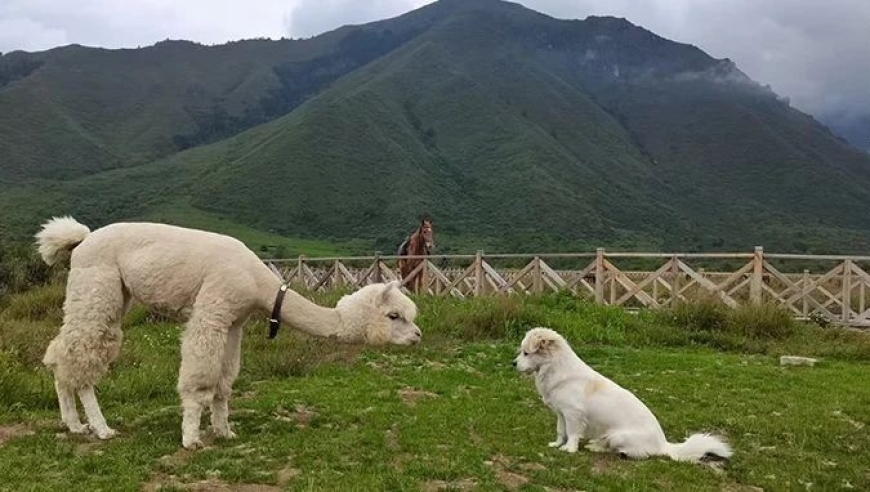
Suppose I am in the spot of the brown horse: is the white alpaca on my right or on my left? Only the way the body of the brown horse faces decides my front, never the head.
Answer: on my right

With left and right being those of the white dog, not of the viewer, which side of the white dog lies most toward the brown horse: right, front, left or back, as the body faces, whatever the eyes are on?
right

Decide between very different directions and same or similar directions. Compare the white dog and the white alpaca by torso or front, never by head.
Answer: very different directions

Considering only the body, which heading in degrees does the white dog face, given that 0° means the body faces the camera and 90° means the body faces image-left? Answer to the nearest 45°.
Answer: approximately 90°

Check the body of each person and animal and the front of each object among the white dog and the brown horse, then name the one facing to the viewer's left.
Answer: the white dog

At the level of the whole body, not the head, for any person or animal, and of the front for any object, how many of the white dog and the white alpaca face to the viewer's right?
1

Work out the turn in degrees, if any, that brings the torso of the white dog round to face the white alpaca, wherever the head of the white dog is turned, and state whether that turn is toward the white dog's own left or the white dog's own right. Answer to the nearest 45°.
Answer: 0° — it already faces it

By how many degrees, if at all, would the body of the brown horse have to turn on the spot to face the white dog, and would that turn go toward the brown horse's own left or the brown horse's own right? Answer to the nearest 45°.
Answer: approximately 45° to the brown horse's own right

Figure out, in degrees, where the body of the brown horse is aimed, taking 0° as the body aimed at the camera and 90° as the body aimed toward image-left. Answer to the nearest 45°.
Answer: approximately 315°

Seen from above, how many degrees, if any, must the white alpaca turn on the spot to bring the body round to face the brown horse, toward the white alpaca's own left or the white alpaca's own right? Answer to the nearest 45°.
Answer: approximately 90° to the white alpaca's own left

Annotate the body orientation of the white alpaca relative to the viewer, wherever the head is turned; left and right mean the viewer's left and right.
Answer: facing to the right of the viewer
